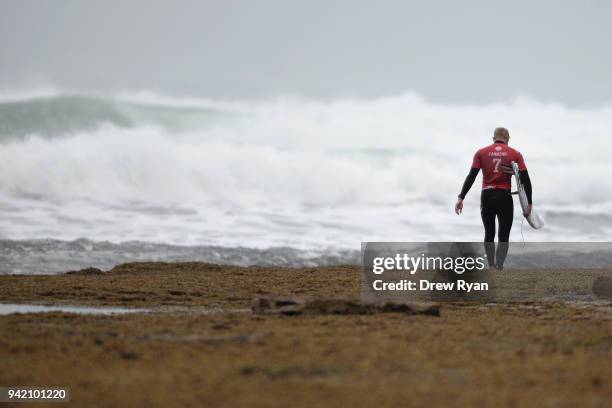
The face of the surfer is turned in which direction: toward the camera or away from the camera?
away from the camera

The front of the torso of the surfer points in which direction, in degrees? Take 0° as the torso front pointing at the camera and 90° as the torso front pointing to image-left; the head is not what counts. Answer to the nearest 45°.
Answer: approximately 180°
